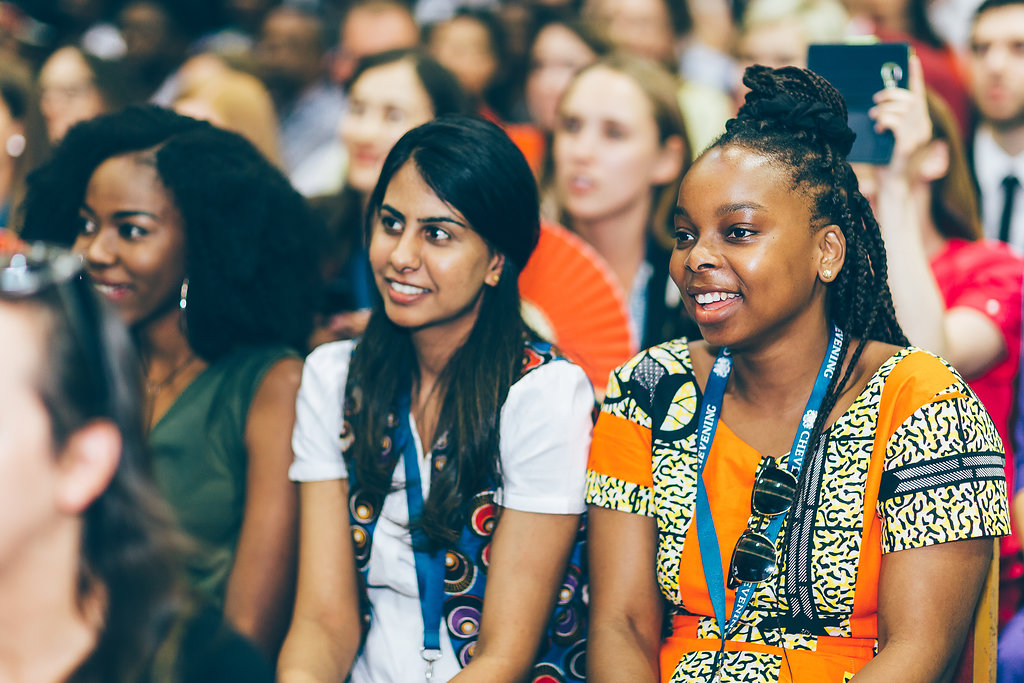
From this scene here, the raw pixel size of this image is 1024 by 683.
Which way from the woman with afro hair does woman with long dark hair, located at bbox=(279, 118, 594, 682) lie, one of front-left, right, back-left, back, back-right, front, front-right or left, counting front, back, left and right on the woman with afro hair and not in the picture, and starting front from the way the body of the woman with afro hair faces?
left

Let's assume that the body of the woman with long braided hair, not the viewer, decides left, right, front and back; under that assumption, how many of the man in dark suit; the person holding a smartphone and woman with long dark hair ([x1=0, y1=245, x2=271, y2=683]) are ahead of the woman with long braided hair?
1

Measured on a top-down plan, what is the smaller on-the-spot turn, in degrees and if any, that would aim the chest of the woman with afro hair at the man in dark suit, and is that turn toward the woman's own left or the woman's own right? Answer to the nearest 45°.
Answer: approximately 135° to the woman's own left

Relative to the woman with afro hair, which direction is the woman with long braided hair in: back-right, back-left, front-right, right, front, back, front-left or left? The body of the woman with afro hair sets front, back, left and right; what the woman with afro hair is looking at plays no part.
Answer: left

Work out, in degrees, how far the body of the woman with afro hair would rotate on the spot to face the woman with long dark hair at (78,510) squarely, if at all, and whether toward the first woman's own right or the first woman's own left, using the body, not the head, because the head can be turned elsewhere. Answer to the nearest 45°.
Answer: approximately 45° to the first woman's own left

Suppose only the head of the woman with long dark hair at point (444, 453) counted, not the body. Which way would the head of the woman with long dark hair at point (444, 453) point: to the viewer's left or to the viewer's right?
to the viewer's left

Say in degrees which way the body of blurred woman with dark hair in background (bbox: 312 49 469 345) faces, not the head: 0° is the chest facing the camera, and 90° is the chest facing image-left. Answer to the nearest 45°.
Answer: approximately 45°

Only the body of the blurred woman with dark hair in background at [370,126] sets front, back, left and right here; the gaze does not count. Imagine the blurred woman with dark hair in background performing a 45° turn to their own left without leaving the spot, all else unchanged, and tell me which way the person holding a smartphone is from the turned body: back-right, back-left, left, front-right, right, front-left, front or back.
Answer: front-left
